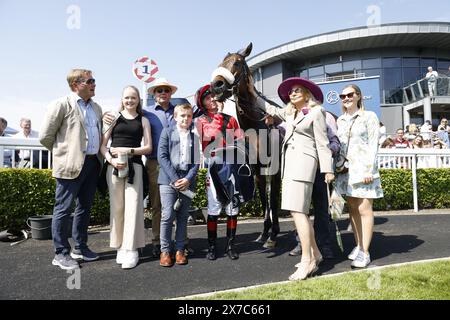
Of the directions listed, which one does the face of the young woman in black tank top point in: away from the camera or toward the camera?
toward the camera

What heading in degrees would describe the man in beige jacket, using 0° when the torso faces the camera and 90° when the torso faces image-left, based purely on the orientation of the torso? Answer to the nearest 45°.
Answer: approximately 315°

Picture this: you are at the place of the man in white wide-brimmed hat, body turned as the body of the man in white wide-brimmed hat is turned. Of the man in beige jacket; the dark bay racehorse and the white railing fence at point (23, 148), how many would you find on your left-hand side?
1

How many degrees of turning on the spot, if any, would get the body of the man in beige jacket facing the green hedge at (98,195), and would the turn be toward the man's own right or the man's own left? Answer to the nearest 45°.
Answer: approximately 135° to the man's own left

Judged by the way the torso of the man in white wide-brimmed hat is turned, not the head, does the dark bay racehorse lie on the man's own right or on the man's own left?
on the man's own left

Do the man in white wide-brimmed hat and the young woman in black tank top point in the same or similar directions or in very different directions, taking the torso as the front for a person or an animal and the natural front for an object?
same or similar directions

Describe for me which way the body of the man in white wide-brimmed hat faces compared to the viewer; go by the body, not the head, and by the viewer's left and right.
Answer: facing the viewer

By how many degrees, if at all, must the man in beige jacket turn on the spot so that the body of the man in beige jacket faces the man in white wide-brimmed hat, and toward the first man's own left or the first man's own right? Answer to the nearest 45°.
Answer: approximately 45° to the first man's own left

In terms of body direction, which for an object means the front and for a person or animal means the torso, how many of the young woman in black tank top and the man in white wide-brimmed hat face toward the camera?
2

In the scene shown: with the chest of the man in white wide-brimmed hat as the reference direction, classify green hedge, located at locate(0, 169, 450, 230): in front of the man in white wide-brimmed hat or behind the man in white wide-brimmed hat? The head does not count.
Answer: behind

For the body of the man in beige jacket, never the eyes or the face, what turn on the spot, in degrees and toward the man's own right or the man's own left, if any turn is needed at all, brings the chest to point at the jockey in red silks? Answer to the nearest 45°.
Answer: approximately 45° to the man's own left
